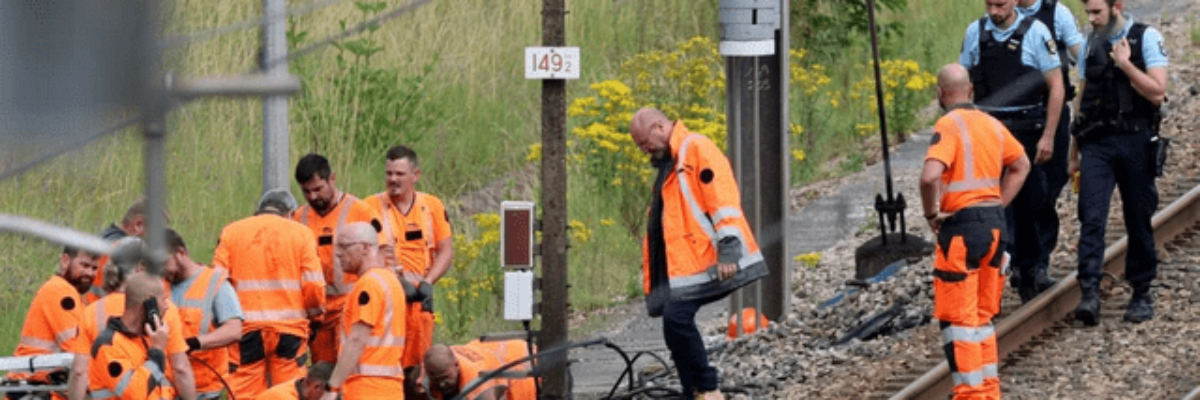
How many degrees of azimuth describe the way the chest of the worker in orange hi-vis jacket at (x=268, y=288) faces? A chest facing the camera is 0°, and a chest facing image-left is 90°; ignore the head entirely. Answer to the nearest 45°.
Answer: approximately 180°

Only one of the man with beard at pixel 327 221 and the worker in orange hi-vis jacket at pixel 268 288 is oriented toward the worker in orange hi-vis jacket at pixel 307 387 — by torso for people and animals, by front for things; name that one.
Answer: the man with beard

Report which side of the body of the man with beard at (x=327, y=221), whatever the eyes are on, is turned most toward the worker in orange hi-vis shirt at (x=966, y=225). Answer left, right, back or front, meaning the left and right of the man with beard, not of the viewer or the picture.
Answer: left

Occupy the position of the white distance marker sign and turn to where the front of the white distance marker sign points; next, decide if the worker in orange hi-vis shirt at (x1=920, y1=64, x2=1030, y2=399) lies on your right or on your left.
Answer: on your left

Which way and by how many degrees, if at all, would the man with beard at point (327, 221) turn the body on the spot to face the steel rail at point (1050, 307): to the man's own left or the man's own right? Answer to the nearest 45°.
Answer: approximately 90° to the man's own left

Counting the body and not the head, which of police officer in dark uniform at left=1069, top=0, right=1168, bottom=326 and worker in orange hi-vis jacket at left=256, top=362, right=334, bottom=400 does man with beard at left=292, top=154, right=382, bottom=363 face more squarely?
the worker in orange hi-vis jacket

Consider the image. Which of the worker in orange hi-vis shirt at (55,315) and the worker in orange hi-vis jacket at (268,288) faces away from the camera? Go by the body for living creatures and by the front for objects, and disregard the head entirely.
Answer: the worker in orange hi-vis jacket at (268,288)

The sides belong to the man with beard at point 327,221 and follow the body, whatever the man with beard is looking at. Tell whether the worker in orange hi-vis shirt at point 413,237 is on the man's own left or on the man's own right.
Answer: on the man's own left

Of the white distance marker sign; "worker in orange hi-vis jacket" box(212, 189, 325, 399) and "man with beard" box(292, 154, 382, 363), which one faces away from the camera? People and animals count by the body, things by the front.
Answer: the worker in orange hi-vis jacket

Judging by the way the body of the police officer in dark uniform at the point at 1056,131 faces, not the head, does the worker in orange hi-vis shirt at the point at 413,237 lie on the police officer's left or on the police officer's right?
on the police officer's right
